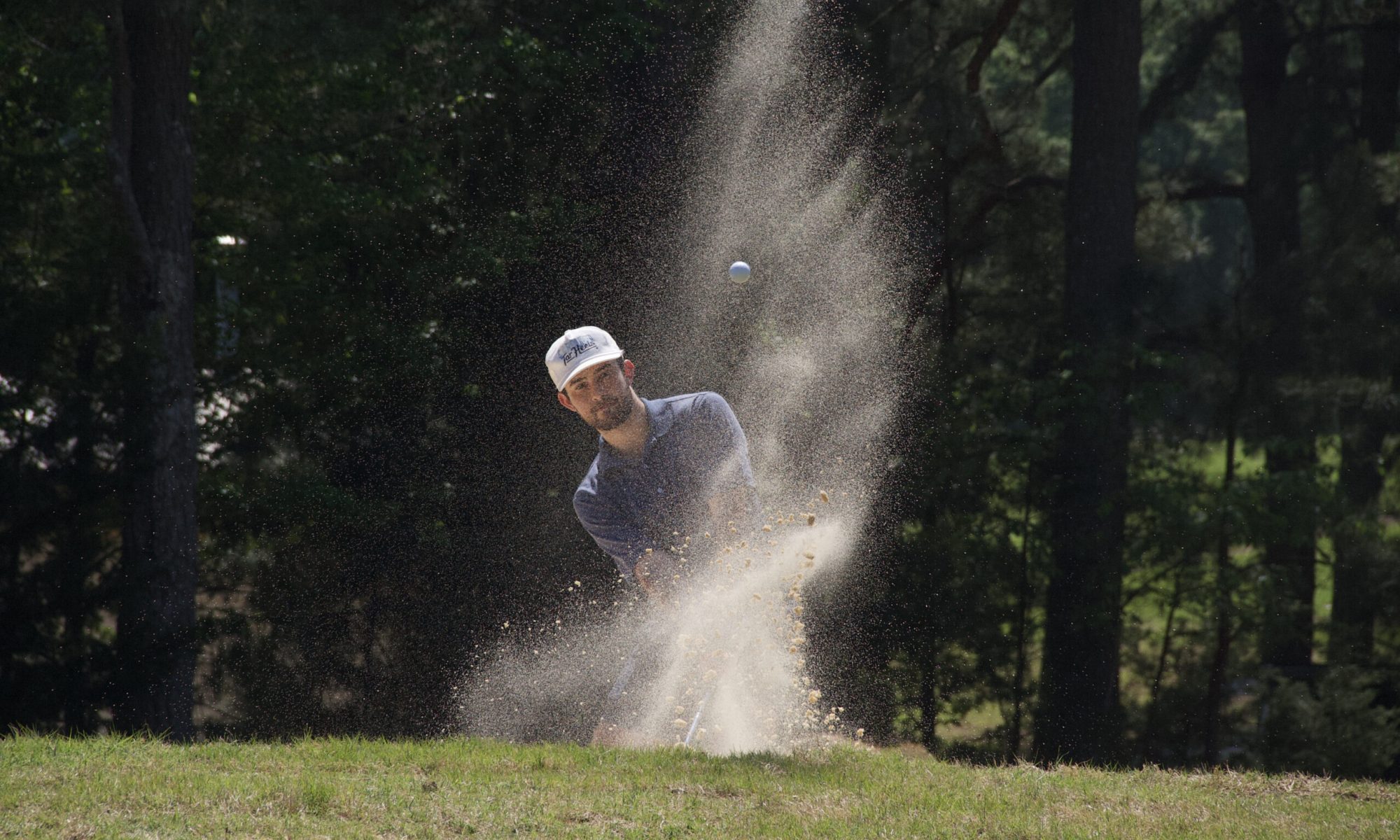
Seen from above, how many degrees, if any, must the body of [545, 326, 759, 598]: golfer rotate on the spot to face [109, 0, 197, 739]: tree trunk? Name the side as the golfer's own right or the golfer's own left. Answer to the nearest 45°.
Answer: approximately 135° to the golfer's own right

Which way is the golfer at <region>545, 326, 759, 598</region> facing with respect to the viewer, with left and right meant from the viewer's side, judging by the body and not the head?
facing the viewer

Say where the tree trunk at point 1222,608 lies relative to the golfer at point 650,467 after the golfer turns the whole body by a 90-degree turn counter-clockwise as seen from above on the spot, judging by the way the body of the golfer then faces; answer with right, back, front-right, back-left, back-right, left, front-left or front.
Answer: front-left

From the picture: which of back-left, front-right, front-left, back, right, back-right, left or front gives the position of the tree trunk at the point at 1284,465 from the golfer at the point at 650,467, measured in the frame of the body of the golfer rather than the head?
back-left

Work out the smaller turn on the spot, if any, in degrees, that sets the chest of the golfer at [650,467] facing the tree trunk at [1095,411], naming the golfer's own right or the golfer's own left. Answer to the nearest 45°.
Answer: approximately 135° to the golfer's own left

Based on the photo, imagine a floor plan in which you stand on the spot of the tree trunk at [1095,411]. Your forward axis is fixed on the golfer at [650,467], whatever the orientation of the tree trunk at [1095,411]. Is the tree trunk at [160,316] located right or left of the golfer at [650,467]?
right
